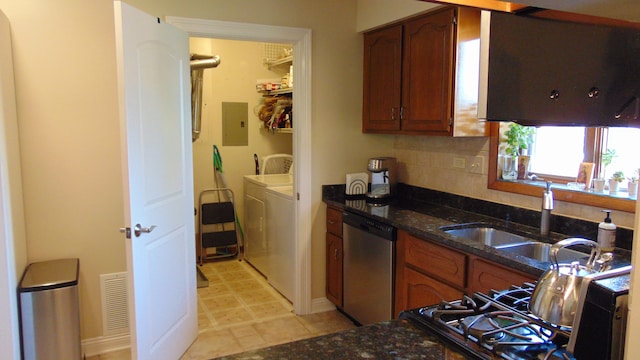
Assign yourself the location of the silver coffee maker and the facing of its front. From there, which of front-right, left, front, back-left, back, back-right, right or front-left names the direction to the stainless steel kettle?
front-left

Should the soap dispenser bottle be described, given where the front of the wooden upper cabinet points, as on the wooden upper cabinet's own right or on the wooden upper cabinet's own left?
on the wooden upper cabinet's own left

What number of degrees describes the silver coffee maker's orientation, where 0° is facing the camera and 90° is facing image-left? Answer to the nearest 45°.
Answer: approximately 45°

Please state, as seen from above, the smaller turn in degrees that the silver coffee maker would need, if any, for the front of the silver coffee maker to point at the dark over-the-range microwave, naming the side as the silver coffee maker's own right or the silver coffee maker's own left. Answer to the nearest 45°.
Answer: approximately 45° to the silver coffee maker's own left

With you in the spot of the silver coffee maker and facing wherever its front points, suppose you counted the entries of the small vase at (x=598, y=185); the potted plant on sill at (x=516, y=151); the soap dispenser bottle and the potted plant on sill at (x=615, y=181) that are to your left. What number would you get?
4

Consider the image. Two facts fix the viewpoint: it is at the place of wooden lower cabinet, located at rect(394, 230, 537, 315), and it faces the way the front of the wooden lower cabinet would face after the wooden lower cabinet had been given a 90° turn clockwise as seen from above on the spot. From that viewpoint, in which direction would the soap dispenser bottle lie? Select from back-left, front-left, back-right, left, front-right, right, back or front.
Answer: back-right

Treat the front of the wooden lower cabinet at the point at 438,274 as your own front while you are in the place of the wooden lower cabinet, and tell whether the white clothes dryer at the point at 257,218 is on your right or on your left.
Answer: on your right

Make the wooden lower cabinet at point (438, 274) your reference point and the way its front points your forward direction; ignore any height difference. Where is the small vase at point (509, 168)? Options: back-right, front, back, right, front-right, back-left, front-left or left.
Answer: back
